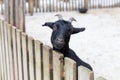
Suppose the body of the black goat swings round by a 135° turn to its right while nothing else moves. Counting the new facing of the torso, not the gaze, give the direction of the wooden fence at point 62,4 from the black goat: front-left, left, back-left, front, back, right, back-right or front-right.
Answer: front

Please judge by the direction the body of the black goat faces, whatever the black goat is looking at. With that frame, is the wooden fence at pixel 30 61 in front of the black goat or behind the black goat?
in front

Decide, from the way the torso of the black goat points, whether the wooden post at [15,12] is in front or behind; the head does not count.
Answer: in front

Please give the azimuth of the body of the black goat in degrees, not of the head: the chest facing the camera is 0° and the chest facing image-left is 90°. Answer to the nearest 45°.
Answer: approximately 45°
